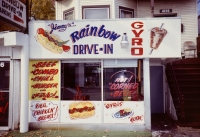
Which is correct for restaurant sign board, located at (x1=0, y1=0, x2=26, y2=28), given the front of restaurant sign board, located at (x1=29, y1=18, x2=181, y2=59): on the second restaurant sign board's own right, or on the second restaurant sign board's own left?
on the second restaurant sign board's own right

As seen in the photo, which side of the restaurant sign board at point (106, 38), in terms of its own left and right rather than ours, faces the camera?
front

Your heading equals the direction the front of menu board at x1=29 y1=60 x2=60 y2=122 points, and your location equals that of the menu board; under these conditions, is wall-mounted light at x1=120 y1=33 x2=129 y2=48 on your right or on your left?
on your left

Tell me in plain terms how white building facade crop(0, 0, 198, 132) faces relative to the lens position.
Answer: facing the viewer

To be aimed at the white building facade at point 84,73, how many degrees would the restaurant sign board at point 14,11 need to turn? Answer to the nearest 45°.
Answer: approximately 45° to its left

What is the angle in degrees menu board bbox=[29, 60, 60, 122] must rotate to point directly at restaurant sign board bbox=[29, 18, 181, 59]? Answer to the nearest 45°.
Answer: approximately 90° to its left

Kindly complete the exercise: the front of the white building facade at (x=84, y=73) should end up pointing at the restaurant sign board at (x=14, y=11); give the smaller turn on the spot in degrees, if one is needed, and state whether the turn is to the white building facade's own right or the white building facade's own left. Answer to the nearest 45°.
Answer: approximately 45° to the white building facade's own right

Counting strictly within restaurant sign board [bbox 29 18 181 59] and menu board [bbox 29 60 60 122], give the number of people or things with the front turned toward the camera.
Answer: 2

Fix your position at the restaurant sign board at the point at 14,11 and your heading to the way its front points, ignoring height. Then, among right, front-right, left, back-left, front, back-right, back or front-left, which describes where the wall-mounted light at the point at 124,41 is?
front-left

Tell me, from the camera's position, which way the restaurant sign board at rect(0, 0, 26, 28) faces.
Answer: facing the viewer and to the right of the viewer
